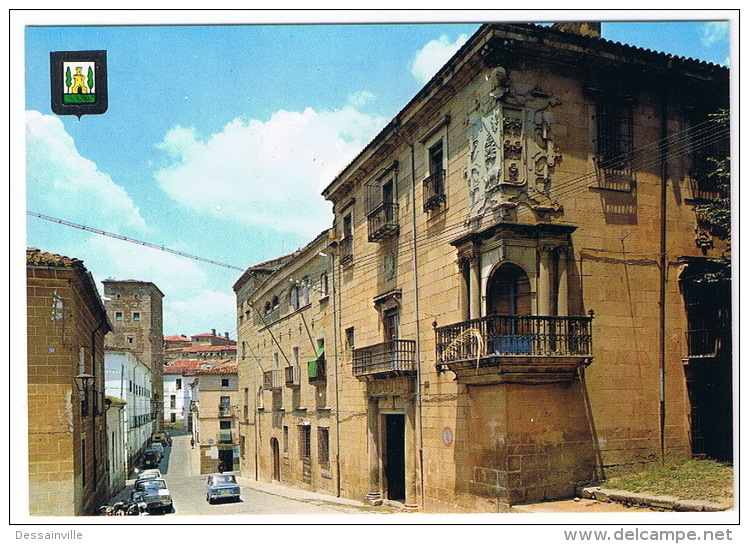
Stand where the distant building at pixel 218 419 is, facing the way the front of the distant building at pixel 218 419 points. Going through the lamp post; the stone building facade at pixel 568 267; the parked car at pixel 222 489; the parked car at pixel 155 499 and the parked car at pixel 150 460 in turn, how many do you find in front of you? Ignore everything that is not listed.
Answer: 4

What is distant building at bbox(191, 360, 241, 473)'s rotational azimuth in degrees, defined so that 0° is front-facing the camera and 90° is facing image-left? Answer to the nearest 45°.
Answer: approximately 0°
